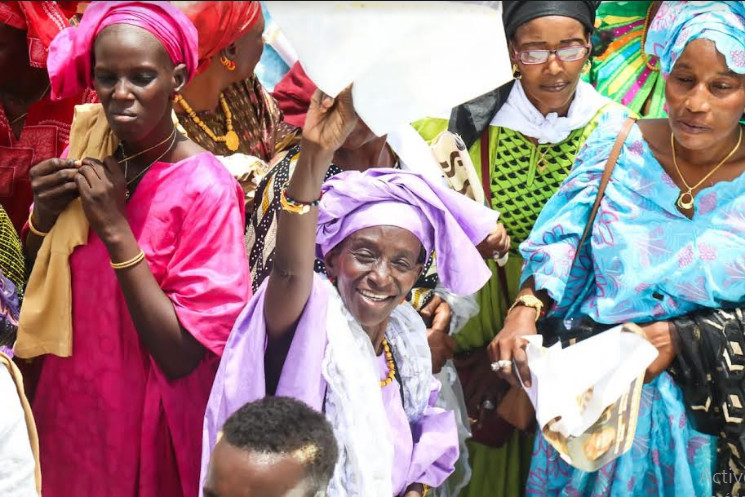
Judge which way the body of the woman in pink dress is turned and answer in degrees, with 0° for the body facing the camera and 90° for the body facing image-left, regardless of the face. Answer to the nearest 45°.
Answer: approximately 45°

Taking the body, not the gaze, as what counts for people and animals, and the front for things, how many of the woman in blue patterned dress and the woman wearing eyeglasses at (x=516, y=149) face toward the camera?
2

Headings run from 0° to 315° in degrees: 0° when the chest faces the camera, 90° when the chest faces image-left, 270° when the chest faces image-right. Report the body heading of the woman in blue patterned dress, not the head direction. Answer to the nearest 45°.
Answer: approximately 0°

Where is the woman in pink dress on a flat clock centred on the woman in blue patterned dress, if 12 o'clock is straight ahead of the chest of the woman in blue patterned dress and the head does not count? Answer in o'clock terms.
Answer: The woman in pink dress is roughly at 2 o'clock from the woman in blue patterned dress.

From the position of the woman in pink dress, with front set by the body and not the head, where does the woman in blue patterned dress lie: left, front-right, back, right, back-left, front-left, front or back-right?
back-left
